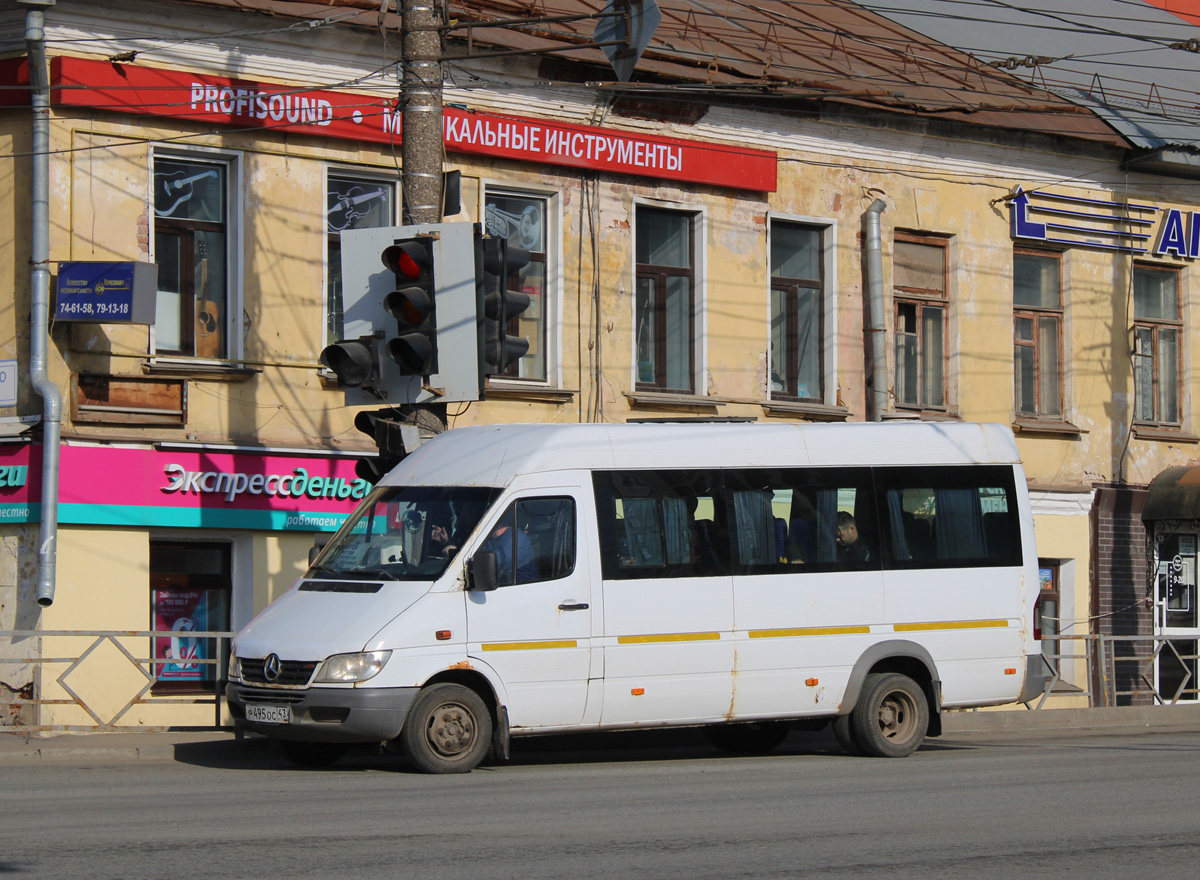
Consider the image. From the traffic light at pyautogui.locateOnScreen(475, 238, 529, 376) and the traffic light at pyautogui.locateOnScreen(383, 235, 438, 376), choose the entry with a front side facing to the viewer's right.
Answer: the traffic light at pyautogui.locateOnScreen(475, 238, 529, 376)

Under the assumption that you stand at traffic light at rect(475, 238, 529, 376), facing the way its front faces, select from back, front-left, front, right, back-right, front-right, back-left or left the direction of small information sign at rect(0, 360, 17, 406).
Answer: back-left

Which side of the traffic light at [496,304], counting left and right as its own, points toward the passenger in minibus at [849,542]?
front

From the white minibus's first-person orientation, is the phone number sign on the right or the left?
on its right

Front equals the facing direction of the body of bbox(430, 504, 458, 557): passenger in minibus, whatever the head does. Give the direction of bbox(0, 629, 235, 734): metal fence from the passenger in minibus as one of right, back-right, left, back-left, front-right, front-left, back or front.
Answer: right

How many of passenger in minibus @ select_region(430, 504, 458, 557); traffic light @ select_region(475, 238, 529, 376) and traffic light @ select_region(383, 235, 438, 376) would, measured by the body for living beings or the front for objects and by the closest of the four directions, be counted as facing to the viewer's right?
1

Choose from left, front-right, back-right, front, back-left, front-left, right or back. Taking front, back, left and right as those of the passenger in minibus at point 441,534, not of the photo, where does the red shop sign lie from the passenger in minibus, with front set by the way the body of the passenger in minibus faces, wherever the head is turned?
back-right

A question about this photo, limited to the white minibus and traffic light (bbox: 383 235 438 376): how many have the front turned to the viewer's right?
0

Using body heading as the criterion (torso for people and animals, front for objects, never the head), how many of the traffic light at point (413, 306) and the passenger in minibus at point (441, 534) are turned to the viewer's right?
0

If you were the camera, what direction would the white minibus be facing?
facing the viewer and to the left of the viewer

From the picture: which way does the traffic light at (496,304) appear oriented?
to the viewer's right

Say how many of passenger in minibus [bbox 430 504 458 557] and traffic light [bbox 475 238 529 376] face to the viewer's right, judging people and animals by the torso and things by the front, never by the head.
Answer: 1

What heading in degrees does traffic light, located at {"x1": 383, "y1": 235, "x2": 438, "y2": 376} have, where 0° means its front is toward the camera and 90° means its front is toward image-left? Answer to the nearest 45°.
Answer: approximately 45°

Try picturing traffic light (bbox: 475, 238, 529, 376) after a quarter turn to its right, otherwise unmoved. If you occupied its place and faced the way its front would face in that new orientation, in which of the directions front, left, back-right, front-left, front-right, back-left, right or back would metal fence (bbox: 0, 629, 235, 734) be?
back-right
